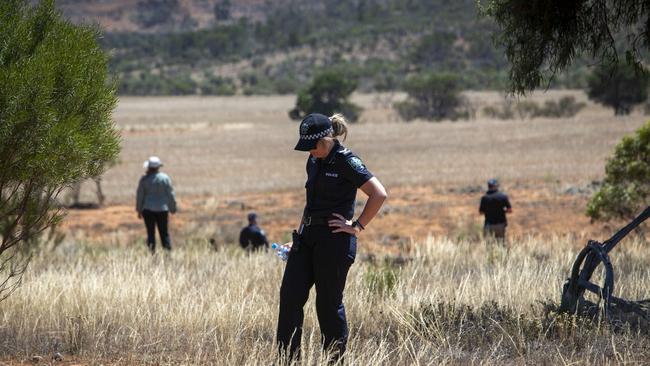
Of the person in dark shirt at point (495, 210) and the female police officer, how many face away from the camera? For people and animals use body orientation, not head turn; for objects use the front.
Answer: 1

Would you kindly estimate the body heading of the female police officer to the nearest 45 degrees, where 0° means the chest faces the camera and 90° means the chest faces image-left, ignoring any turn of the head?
approximately 45°

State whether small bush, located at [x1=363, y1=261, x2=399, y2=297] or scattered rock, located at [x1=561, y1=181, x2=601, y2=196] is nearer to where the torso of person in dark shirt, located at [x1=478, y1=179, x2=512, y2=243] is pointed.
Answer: the scattered rock

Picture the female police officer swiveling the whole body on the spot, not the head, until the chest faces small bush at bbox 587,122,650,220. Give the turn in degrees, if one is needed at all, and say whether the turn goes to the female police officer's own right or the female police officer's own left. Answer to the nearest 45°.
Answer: approximately 180°

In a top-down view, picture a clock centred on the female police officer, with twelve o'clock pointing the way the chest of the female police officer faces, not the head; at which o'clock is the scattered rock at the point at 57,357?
The scattered rock is roughly at 2 o'clock from the female police officer.

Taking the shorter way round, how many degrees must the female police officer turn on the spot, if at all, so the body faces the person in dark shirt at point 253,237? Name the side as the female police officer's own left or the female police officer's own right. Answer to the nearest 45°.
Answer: approximately 135° to the female police officer's own right

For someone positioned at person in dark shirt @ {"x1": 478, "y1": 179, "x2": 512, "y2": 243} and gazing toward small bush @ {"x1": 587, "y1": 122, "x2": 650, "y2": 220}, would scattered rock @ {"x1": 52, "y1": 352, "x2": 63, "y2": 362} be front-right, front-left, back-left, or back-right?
back-right

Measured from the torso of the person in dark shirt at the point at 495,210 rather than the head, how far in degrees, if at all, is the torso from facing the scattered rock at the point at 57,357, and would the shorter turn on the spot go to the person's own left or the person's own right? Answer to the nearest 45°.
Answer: approximately 180°

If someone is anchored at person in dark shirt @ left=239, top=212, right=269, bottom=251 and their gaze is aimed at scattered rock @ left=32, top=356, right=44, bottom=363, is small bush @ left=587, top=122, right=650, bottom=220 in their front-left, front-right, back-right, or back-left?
back-left

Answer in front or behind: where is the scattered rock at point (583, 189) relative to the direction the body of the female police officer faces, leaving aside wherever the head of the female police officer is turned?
behind

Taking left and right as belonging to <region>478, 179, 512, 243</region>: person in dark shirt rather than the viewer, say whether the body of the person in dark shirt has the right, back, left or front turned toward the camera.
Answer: back

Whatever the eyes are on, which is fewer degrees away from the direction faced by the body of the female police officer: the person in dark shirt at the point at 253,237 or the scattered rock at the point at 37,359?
the scattered rock
